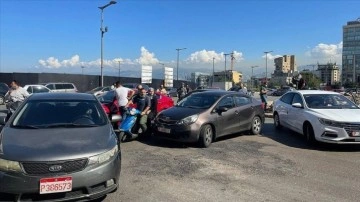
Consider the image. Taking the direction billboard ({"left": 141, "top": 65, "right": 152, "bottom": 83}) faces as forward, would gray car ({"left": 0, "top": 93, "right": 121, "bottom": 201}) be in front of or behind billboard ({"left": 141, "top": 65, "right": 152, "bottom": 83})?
in front

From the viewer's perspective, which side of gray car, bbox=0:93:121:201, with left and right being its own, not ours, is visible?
front

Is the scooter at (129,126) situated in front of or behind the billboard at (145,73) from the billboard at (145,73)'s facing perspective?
in front

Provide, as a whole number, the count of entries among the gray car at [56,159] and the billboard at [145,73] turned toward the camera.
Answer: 2

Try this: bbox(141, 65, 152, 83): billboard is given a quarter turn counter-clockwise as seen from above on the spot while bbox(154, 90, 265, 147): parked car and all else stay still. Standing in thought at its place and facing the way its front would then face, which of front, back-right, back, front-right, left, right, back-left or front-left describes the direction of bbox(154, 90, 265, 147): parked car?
right

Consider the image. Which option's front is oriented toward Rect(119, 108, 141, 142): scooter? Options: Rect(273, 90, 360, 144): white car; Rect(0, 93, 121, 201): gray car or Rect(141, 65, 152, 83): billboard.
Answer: the billboard

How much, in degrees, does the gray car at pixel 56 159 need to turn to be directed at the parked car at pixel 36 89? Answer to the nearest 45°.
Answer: approximately 180°

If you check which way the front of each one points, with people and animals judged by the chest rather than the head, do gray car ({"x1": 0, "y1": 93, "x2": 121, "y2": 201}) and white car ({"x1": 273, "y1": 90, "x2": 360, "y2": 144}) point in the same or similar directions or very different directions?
same or similar directions

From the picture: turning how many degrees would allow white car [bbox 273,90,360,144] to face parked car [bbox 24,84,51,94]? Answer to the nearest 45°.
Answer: approximately 180°

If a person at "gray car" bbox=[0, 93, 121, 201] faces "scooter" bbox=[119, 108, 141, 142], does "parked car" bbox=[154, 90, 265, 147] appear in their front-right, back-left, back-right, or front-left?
front-right

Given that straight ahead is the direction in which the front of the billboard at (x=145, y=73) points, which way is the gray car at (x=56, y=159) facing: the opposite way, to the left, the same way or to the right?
the same way

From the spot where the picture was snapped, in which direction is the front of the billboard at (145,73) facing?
facing the viewer

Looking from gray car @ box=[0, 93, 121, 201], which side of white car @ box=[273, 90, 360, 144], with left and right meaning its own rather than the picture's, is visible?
right

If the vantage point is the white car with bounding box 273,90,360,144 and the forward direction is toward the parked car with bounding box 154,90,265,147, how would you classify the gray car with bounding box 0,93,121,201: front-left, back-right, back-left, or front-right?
front-left

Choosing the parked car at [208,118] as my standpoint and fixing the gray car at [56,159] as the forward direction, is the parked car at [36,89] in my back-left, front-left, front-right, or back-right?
back-right

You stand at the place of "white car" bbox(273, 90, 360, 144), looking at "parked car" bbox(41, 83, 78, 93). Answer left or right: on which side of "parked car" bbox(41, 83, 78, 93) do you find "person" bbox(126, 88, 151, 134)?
left

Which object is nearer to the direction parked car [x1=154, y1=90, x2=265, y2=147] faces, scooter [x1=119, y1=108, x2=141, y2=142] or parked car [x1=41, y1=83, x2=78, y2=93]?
the scooter

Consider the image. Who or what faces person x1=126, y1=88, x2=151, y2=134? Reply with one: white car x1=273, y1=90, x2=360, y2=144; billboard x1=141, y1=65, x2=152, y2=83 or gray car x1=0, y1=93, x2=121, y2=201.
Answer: the billboard

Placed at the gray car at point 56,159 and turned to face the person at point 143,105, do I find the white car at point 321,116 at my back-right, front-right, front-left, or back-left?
front-right
